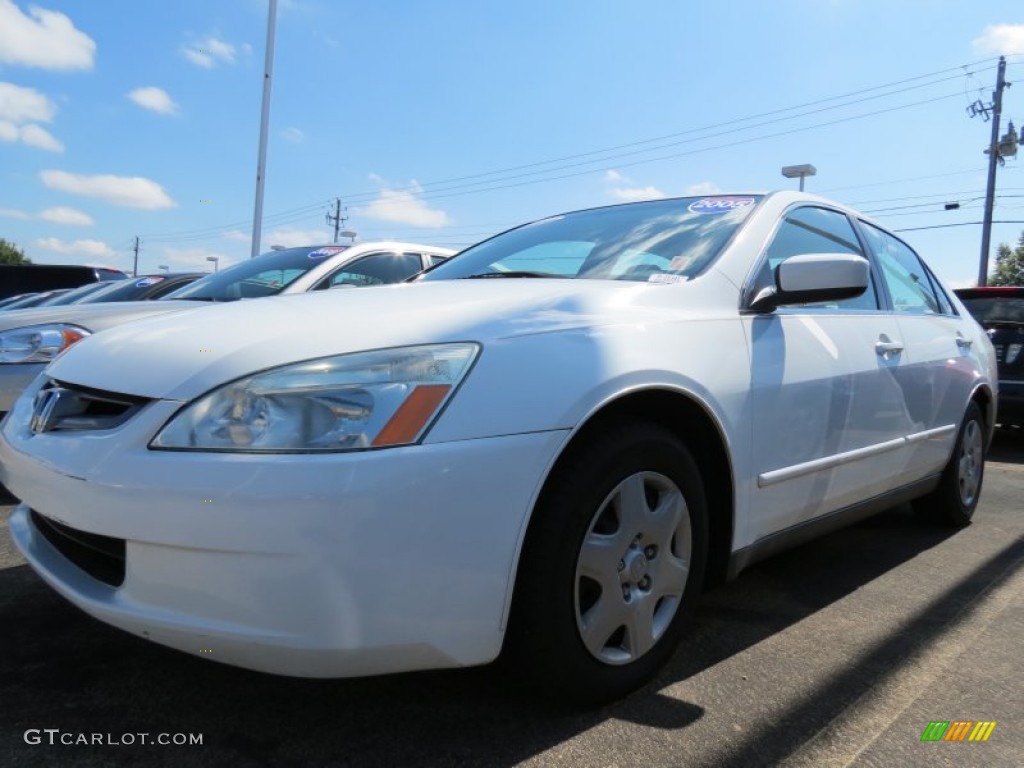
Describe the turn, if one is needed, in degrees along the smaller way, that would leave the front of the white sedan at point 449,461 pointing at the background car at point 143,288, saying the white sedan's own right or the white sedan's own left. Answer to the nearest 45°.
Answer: approximately 90° to the white sedan's own right

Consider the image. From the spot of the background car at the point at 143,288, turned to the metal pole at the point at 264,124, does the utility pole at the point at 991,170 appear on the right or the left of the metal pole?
right

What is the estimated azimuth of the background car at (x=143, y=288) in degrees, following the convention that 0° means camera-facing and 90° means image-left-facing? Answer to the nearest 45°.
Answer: approximately 45°

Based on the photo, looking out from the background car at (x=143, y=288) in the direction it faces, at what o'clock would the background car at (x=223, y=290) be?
the background car at (x=223, y=290) is roughly at 10 o'clock from the background car at (x=143, y=288).

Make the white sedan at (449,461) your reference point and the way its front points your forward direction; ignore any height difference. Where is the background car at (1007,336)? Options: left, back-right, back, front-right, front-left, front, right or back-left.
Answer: back

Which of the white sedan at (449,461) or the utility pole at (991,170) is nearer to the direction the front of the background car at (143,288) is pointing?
the white sedan

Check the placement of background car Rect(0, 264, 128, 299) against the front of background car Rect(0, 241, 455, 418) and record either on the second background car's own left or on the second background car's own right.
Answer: on the second background car's own right

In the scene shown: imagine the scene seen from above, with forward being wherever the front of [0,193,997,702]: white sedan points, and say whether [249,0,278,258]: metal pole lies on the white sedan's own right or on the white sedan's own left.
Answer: on the white sedan's own right

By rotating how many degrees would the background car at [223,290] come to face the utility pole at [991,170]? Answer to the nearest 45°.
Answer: approximately 180°

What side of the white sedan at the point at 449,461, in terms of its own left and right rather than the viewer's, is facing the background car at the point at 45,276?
right

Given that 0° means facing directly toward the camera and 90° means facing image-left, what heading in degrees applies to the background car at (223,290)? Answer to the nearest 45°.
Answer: approximately 45°

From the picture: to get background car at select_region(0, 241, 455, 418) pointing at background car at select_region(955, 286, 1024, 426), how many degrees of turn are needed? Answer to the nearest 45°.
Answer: approximately 135° to its left

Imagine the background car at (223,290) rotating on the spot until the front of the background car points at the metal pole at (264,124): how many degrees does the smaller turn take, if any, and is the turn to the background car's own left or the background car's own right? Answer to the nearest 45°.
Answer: approximately 135° to the background car's own right
